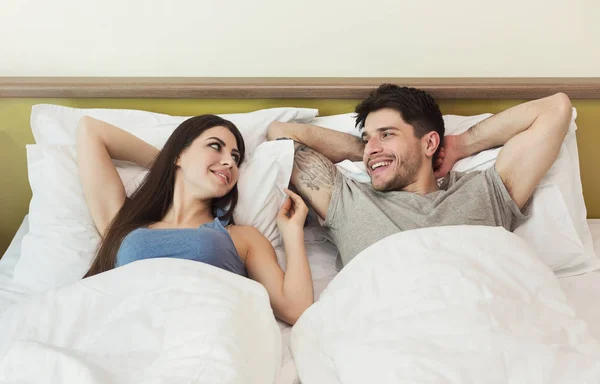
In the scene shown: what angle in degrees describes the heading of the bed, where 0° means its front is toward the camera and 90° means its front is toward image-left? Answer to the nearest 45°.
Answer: approximately 0°
